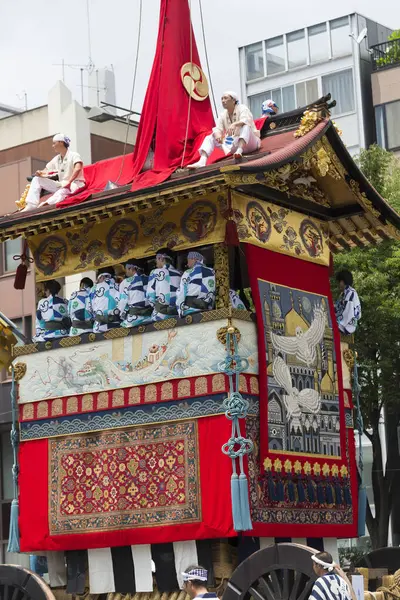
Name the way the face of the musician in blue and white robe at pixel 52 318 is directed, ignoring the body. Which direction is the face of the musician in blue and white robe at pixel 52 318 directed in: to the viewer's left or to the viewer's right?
to the viewer's left

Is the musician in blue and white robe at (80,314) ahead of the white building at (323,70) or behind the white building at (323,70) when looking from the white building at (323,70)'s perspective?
ahead

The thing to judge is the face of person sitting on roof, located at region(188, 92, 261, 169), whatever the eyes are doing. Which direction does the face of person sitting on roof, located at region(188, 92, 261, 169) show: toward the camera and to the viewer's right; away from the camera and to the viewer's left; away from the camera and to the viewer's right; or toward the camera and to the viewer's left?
toward the camera and to the viewer's left

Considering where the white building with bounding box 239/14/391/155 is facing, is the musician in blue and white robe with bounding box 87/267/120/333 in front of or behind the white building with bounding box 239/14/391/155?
in front

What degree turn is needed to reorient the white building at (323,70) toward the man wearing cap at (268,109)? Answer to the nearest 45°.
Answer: approximately 45° to its left

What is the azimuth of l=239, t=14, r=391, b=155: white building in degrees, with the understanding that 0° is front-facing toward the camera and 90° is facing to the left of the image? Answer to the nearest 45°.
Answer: approximately 45°

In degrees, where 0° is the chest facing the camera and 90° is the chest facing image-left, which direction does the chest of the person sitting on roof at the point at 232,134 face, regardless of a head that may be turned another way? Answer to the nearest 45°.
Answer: approximately 45°

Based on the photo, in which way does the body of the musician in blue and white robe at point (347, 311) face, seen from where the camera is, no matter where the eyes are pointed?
to the viewer's left
